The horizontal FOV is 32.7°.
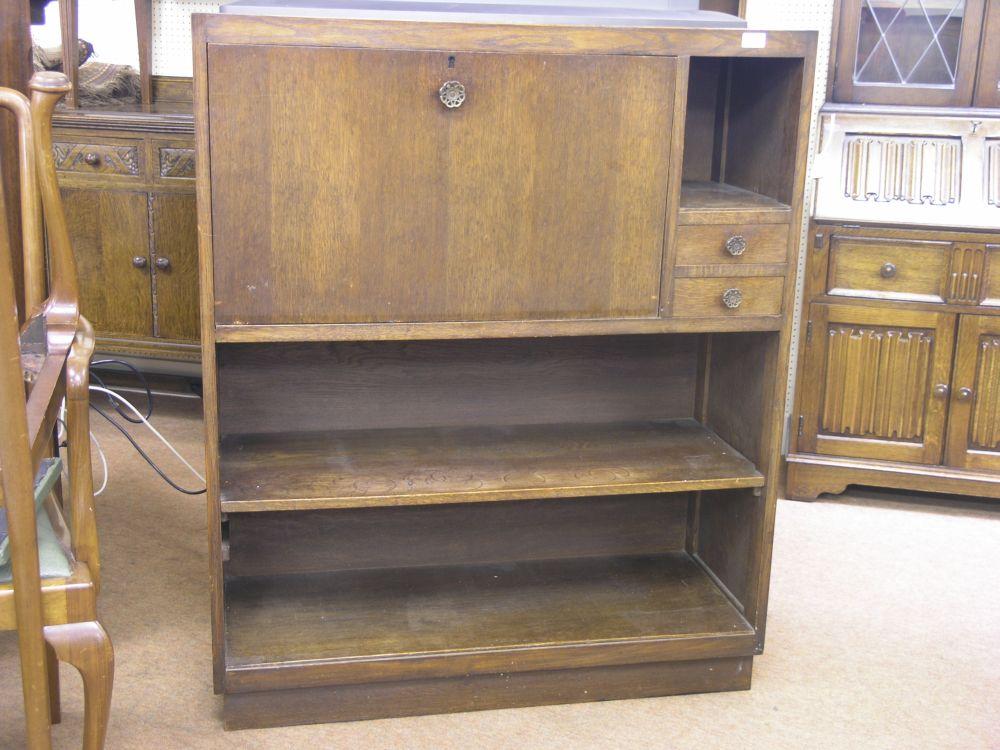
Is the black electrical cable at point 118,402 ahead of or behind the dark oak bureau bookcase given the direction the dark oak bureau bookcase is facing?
behind

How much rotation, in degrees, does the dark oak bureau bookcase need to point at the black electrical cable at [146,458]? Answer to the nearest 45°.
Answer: approximately 135° to its right

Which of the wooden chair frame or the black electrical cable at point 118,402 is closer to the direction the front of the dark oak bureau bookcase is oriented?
the wooden chair frame

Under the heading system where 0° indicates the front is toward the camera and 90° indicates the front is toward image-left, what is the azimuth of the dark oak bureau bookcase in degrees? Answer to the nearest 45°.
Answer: approximately 0°

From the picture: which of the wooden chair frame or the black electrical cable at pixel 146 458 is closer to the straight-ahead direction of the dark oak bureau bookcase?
the wooden chair frame

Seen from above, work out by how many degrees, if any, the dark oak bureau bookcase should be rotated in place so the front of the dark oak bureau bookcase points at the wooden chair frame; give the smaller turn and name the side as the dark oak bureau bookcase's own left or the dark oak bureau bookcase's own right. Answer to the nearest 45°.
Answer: approximately 45° to the dark oak bureau bookcase's own right
